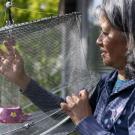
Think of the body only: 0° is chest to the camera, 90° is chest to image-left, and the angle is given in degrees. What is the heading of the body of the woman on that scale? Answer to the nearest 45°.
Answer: approximately 45°

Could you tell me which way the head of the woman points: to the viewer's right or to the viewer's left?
to the viewer's left

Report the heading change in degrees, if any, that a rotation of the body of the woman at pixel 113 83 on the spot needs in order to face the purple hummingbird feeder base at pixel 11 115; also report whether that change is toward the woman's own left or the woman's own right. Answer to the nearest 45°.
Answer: approximately 45° to the woman's own right
